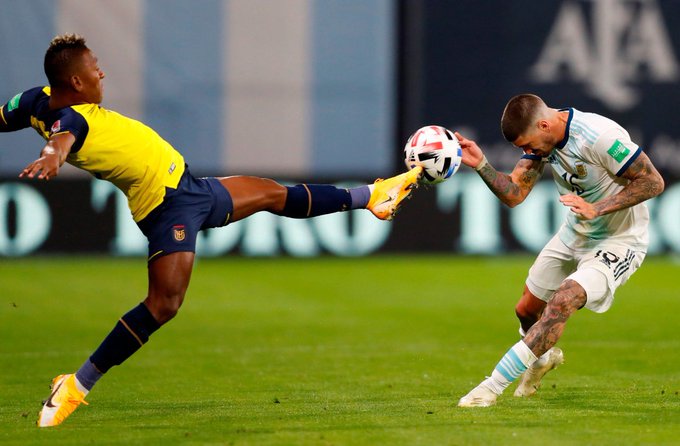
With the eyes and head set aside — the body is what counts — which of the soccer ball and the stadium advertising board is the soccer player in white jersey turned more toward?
the soccer ball

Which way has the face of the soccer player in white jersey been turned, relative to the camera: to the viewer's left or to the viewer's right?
to the viewer's left

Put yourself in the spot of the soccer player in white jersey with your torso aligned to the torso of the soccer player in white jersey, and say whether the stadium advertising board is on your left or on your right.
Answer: on your right

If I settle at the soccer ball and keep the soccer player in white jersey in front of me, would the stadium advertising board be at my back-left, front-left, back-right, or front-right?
back-left

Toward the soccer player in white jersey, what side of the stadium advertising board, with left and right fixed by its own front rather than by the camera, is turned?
front

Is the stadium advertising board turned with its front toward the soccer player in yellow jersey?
yes

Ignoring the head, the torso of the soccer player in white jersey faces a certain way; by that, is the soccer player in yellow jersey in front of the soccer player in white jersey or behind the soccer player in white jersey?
in front

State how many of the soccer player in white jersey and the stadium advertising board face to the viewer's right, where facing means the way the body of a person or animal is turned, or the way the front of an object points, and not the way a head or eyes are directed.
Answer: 0

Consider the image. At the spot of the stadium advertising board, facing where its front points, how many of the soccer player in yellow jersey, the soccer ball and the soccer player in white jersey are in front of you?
3

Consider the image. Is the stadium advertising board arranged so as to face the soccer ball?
yes

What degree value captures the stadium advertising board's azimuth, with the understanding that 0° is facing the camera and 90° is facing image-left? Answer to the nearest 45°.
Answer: approximately 0°

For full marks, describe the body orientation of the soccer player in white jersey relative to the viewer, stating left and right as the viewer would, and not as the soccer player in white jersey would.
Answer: facing the viewer and to the left of the viewer
